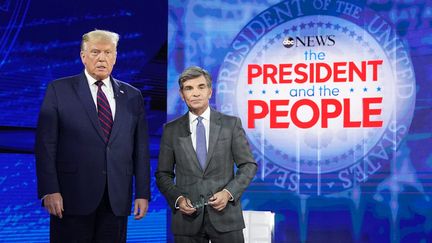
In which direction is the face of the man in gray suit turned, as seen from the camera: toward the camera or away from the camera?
toward the camera

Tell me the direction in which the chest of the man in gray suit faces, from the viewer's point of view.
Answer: toward the camera
